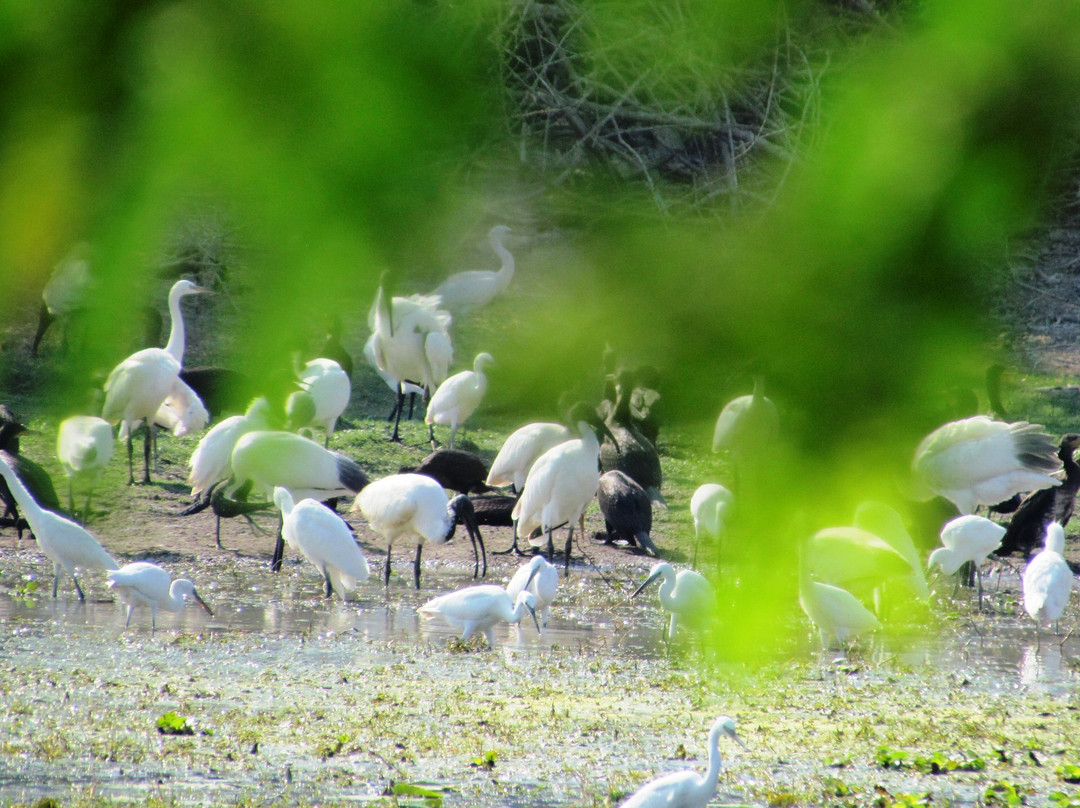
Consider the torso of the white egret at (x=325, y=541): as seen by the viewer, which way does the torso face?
to the viewer's left

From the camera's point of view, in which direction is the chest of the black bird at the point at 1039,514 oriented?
to the viewer's right

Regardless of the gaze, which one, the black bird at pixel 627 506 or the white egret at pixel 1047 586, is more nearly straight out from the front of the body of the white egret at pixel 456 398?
the white egret

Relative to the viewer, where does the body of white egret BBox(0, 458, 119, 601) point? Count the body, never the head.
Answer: to the viewer's left

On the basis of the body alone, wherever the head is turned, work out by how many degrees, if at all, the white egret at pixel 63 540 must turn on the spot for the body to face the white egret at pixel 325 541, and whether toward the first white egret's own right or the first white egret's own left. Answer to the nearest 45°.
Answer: approximately 180°

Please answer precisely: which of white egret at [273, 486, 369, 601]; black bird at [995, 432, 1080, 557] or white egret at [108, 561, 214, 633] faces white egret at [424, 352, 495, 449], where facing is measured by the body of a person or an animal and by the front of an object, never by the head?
white egret at [108, 561, 214, 633]

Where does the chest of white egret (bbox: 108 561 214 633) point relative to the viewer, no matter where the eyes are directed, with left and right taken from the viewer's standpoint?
facing to the right of the viewer

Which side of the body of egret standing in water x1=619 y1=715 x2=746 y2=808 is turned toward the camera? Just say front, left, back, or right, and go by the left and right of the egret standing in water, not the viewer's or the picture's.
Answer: right

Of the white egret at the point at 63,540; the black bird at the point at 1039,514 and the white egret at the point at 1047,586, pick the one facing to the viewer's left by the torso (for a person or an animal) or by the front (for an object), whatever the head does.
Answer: the white egret at the point at 63,540

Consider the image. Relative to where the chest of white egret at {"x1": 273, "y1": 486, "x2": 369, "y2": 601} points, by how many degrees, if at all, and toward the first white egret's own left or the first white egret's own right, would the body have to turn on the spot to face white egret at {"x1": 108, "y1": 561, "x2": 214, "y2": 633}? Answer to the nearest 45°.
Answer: approximately 45° to the first white egret's own left

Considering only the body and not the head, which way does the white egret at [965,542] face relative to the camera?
to the viewer's left

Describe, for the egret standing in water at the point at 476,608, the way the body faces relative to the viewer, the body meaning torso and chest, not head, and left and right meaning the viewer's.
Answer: facing to the right of the viewer
